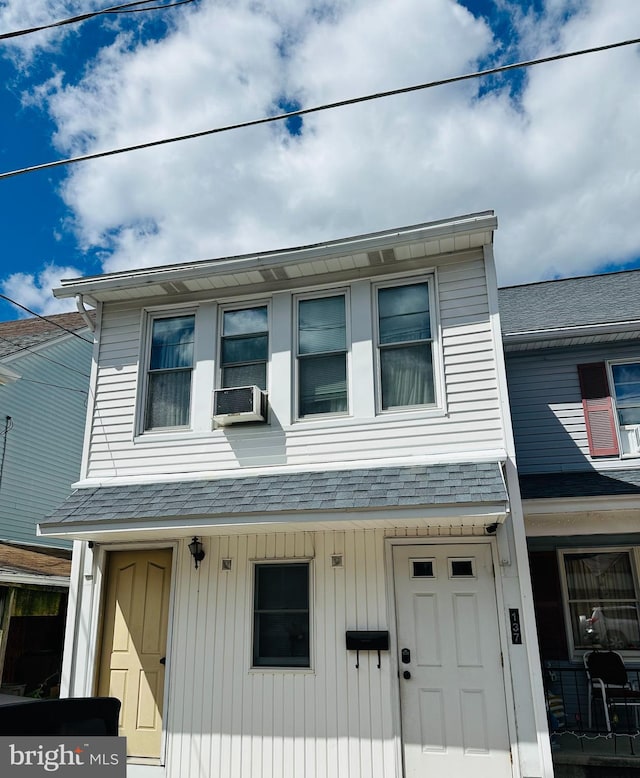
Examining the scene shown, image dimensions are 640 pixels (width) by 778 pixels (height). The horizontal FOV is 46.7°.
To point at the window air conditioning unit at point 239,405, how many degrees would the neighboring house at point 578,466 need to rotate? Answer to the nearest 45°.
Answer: approximately 45° to its right

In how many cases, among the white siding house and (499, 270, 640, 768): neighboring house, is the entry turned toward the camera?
2

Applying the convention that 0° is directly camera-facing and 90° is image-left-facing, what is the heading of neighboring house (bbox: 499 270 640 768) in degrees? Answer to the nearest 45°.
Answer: approximately 0°

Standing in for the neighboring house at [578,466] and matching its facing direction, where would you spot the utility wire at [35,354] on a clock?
The utility wire is roughly at 3 o'clock from the neighboring house.

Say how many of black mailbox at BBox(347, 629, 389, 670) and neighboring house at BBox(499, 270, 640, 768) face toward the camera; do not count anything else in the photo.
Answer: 2

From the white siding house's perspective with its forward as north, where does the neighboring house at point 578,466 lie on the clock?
The neighboring house is roughly at 8 o'clock from the white siding house.

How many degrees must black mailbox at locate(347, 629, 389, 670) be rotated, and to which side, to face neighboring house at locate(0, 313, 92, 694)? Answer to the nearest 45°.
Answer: approximately 135° to its right

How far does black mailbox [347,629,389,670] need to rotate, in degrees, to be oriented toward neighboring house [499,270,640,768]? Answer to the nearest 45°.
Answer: approximately 135° to its left

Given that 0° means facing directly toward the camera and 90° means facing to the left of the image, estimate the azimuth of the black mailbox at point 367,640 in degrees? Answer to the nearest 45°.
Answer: approximately 0°

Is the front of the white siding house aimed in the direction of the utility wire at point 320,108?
yes
